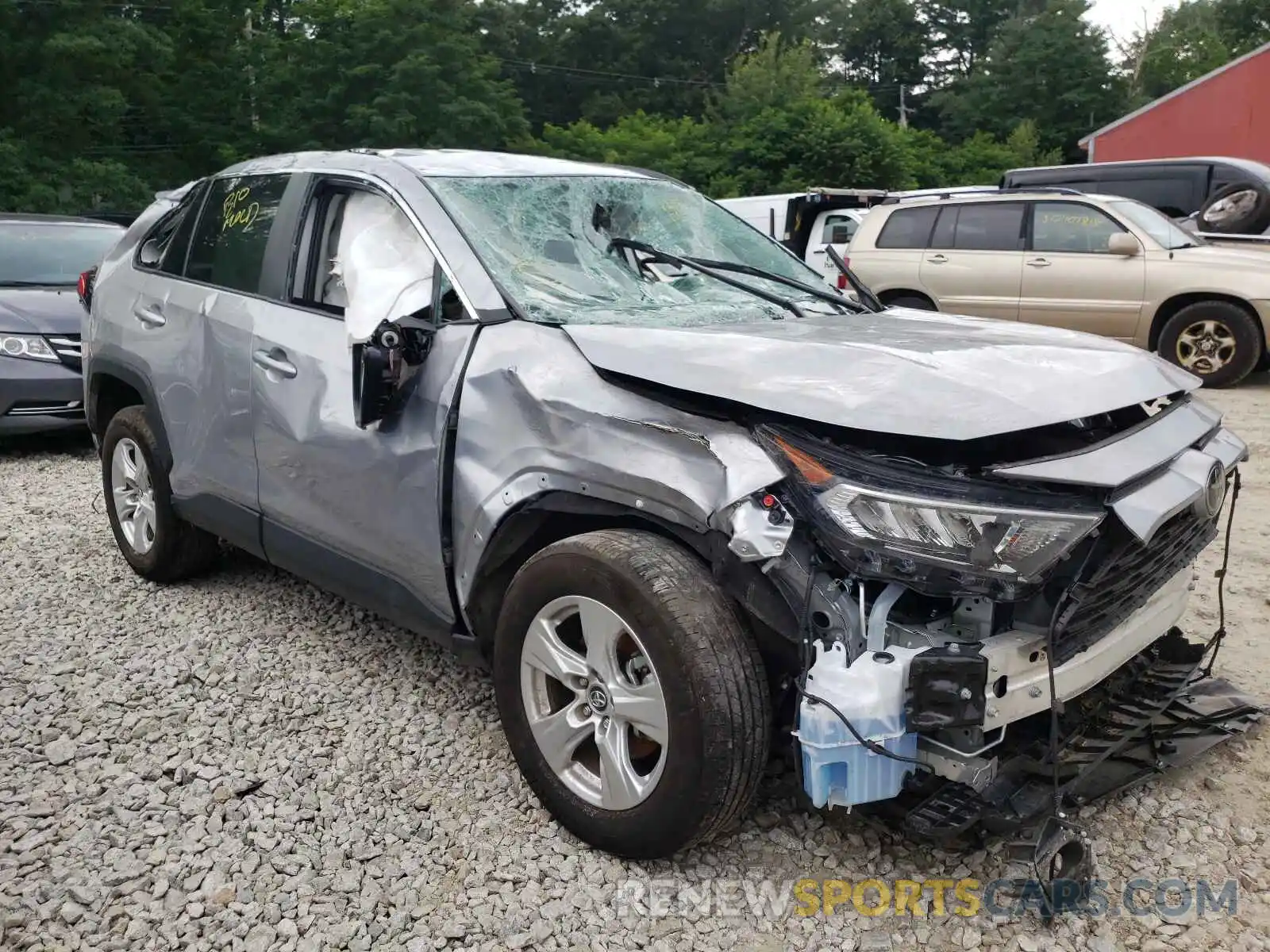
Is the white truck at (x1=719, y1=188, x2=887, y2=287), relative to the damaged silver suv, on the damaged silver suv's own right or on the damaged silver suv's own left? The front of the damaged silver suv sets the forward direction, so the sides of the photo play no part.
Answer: on the damaged silver suv's own left

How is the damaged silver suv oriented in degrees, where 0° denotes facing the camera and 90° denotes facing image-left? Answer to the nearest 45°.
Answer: approximately 315°

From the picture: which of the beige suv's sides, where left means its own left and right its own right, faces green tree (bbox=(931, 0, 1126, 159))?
left

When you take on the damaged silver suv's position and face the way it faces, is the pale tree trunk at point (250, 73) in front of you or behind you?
behind

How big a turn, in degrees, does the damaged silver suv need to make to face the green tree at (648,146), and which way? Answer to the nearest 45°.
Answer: approximately 135° to its left

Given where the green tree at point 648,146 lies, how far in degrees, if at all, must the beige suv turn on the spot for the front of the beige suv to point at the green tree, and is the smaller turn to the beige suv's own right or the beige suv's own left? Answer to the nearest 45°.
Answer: approximately 135° to the beige suv's own left

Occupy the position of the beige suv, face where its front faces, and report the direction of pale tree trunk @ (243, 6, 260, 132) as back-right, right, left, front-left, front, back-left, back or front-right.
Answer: back-left

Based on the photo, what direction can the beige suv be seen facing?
to the viewer's right

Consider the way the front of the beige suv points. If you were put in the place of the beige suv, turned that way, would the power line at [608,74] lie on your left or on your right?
on your left

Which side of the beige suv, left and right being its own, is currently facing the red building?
left
